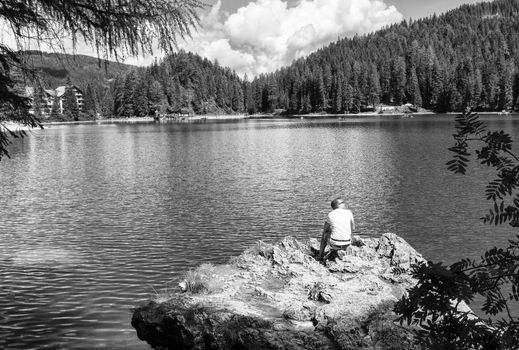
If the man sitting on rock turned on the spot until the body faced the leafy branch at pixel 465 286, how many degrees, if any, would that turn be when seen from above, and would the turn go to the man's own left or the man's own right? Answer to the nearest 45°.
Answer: approximately 180°

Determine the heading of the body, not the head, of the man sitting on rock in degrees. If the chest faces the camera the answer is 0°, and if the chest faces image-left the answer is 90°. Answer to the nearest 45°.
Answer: approximately 180°
